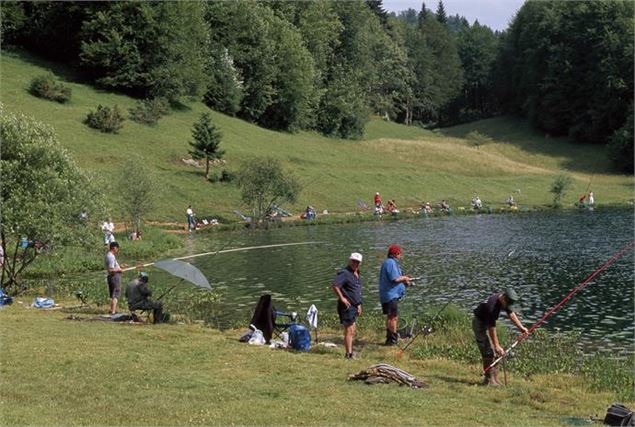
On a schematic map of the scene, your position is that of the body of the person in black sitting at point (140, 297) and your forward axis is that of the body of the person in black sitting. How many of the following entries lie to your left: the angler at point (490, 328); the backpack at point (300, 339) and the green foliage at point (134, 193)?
1

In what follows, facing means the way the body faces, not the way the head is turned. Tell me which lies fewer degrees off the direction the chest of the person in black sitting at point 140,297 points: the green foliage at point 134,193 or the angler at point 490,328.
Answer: the angler

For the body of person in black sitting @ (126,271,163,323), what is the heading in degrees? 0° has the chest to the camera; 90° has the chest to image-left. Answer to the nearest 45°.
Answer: approximately 270°

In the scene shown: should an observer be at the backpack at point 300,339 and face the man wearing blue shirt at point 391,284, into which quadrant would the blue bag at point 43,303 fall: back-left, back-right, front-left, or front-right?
back-left

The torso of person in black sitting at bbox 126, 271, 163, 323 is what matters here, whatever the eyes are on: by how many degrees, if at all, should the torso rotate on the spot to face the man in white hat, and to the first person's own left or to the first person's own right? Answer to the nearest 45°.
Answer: approximately 45° to the first person's own right

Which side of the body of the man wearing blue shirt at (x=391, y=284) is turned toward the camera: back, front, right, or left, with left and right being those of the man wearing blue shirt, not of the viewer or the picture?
right

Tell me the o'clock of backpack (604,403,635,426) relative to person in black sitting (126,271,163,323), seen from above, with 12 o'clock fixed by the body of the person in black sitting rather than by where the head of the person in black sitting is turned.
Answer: The backpack is roughly at 2 o'clock from the person in black sitting.

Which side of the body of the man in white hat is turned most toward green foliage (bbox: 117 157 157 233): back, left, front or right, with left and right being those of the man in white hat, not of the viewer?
back

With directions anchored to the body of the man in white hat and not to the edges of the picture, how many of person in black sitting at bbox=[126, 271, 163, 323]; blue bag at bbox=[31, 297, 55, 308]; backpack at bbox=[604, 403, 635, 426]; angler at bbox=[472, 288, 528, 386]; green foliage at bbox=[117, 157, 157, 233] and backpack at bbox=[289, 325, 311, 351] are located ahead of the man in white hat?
2

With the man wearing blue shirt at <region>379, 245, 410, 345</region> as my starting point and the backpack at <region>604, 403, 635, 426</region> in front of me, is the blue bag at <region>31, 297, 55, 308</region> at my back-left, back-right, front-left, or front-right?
back-right

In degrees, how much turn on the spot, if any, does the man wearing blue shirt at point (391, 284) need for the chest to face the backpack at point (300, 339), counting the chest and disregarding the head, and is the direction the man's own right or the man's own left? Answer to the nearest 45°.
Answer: approximately 135° to the man's own right

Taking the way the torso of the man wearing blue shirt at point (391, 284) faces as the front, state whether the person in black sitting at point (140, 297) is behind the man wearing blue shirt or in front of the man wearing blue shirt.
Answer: behind
